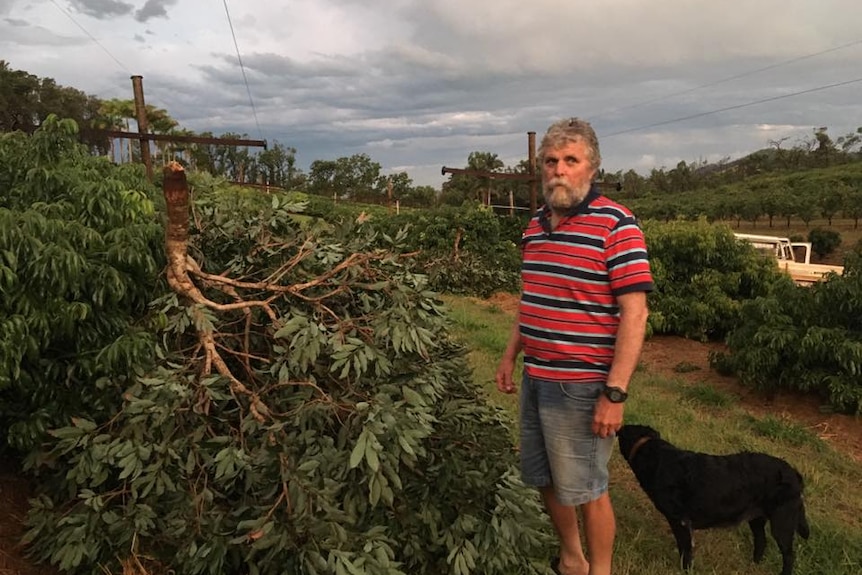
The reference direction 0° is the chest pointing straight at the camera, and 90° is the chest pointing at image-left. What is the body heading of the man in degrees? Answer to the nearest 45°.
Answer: approximately 45°

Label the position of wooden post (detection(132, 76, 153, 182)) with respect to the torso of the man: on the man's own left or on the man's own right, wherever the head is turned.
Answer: on the man's own right

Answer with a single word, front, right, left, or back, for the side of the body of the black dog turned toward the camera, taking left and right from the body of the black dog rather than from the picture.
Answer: left

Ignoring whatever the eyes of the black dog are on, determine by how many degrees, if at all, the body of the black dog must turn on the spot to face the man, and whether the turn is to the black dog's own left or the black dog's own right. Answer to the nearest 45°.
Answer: approximately 45° to the black dog's own left
